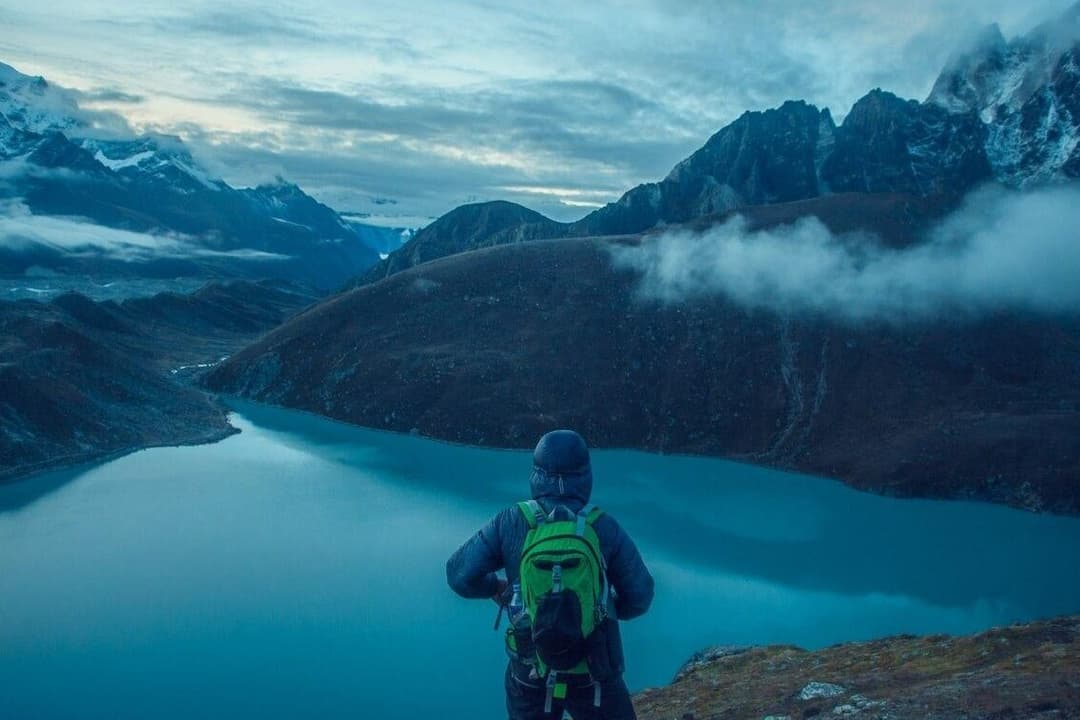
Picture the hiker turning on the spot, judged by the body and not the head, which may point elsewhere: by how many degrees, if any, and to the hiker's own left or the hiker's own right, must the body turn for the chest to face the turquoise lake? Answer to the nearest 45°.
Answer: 0° — they already face it

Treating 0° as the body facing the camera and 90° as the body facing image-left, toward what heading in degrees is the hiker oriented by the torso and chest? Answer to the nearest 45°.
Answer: approximately 180°
